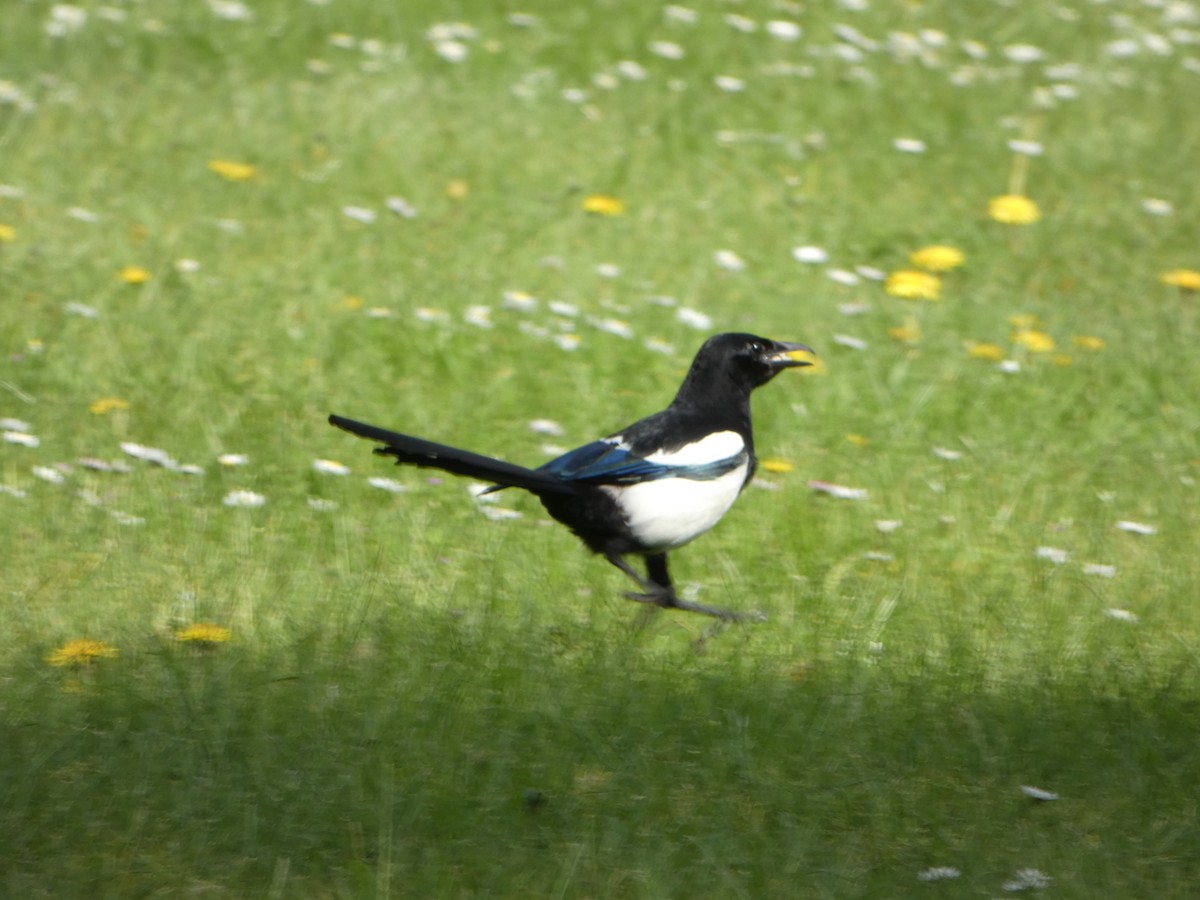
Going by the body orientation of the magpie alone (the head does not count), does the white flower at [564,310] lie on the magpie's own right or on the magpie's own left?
on the magpie's own left

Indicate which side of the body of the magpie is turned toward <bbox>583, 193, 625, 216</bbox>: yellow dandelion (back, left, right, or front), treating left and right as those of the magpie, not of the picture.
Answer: left

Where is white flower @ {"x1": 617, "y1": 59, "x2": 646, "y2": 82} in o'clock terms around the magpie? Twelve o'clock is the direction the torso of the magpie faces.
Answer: The white flower is roughly at 9 o'clock from the magpie.

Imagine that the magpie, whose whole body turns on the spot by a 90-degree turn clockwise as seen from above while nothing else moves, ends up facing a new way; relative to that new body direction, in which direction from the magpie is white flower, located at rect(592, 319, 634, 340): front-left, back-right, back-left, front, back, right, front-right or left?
back

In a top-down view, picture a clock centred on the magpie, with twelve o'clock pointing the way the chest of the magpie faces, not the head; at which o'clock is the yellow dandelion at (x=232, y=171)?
The yellow dandelion is roughly at 8 o'clock from the magpie.

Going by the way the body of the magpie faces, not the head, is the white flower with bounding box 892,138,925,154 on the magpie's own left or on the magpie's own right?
on the magpie's own left

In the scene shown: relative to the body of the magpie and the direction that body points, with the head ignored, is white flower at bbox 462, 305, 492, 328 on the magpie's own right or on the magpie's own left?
on the magpie's own left

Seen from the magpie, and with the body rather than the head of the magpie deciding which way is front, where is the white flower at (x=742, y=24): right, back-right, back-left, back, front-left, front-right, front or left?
left

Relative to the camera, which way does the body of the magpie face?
to the viewer's right

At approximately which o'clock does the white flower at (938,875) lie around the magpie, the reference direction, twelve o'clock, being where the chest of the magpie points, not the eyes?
The white flower is roughly at 2 o'clock from the magpie.

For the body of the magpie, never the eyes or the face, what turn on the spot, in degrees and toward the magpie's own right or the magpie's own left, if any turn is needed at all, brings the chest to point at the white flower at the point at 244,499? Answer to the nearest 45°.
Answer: approximately 135° to the magpie's own left

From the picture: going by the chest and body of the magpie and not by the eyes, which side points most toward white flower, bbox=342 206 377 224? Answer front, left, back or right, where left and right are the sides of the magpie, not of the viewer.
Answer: left

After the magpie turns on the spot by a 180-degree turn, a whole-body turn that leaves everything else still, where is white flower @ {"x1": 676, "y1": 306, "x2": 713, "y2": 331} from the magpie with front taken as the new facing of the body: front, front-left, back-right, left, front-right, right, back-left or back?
right
